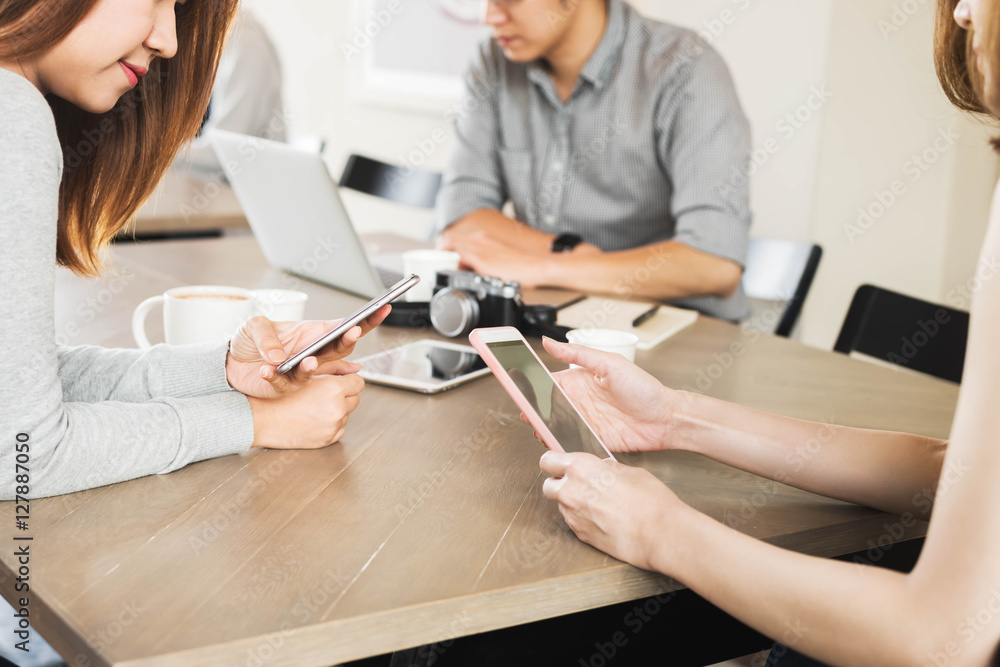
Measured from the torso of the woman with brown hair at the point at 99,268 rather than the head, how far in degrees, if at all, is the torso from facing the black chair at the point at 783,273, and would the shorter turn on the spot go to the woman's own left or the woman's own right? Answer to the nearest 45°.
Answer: approximately 45° to the woman's own left

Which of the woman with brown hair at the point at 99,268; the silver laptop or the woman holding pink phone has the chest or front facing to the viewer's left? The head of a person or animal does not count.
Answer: the woman holding pink phone

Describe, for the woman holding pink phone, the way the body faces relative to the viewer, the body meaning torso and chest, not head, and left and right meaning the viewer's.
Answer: facing to the left of the viewer

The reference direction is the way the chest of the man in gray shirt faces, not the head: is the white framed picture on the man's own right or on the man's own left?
on the man's own right

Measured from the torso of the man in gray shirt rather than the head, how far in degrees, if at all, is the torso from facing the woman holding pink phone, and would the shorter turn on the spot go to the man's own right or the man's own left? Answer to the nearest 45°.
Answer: approximately 45° to the man's own left

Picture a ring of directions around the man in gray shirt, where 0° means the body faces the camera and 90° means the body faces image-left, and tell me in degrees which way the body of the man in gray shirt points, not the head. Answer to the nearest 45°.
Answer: approximately 45°

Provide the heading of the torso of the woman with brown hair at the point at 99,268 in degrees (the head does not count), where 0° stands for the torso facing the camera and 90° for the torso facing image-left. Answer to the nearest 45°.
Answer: approximately 270°

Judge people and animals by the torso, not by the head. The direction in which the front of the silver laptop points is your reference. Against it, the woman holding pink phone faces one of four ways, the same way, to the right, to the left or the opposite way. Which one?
to the left
